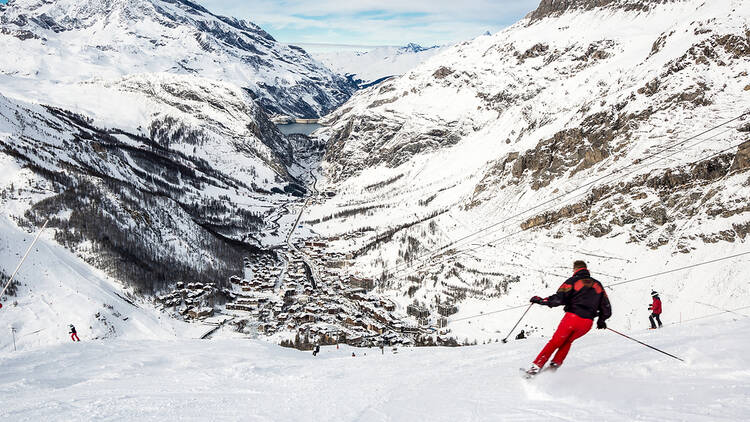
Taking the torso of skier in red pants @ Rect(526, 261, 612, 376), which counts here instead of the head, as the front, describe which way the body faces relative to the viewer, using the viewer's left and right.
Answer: facing away from the viewer and to the left of the viewer
